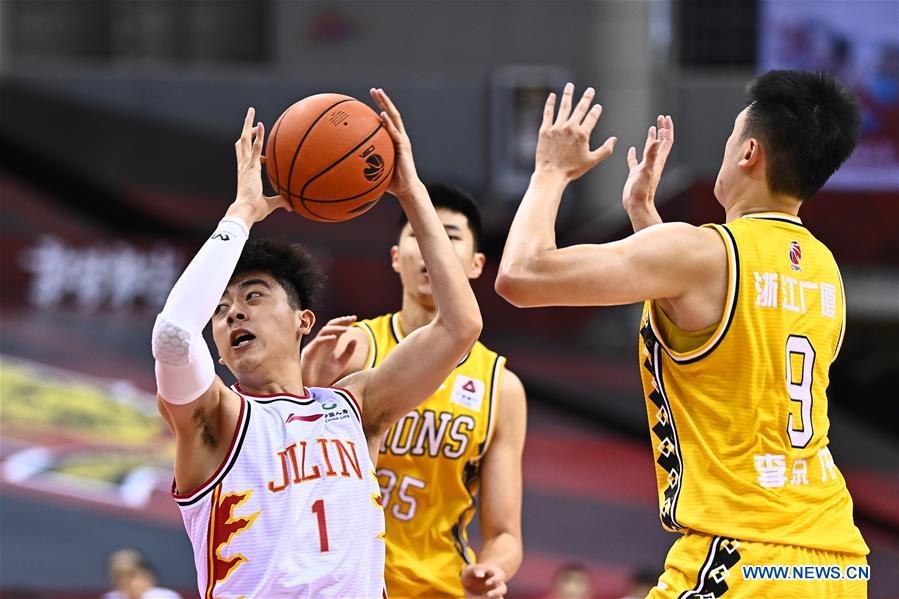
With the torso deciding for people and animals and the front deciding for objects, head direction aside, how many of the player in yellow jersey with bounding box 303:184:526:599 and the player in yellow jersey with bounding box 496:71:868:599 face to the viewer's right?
0

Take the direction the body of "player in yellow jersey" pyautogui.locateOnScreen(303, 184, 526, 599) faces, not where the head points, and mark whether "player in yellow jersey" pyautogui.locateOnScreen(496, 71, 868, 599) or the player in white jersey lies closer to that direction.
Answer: the player in white jersey

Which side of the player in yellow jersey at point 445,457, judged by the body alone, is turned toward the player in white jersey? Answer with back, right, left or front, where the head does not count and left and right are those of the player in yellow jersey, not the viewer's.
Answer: front

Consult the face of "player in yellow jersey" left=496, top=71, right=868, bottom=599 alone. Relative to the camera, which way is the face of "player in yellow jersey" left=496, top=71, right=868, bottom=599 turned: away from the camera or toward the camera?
away from the camera

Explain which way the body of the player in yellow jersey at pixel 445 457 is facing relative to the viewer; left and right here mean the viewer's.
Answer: facing the viewer and to the left of the viewer

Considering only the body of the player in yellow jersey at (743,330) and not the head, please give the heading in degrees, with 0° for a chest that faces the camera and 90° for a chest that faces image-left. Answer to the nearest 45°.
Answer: approximately 135°

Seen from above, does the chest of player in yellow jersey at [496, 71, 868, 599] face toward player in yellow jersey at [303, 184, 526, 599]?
yes

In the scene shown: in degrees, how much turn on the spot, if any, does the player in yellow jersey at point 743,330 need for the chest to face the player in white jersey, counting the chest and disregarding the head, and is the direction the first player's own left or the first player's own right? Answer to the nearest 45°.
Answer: approximately 45° to the first player's own left

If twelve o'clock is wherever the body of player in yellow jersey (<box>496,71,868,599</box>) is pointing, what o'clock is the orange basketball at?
The orange basketball is roughly at 11 o'clock from the player in yellow jersey.

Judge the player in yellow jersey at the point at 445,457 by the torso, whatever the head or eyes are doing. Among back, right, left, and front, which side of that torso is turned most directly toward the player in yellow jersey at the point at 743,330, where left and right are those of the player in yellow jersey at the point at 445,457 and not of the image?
left
